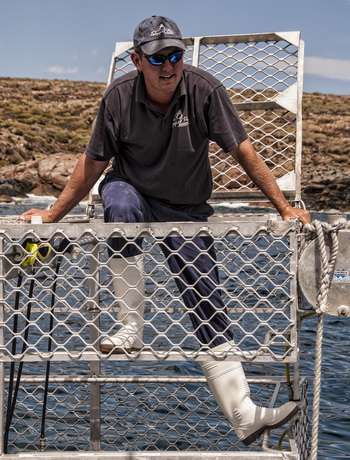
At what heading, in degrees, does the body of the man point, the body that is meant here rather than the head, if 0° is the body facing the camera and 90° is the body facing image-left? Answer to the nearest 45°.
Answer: approximately 0°
